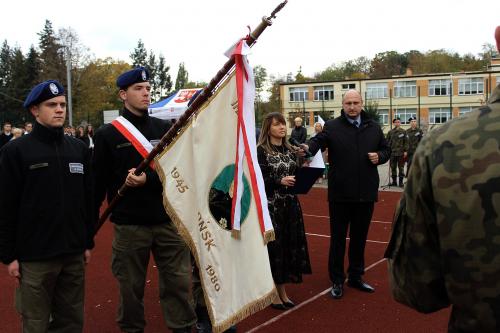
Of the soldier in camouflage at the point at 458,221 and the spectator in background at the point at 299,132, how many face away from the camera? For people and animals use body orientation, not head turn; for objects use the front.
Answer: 1

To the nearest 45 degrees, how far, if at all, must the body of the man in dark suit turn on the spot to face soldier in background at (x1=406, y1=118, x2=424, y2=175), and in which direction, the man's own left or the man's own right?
approximately 180°

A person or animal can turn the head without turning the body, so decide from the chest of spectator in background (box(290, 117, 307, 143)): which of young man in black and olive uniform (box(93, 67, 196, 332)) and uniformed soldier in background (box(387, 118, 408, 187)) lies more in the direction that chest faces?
the young man in black and olive uniform

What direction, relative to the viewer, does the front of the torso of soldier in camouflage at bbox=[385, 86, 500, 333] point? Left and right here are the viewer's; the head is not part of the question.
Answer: facing away from the viewer

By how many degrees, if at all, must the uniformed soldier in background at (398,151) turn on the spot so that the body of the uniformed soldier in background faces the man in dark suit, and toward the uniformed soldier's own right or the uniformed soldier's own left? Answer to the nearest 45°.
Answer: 0° — they already face them

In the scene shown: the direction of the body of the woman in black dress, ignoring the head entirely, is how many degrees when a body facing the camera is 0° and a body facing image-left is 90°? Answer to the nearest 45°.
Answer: approximately 315°

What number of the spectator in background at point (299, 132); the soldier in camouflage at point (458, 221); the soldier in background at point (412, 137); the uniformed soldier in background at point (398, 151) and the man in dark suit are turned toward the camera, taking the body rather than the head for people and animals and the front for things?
4
